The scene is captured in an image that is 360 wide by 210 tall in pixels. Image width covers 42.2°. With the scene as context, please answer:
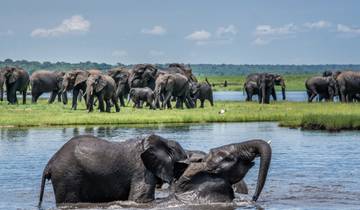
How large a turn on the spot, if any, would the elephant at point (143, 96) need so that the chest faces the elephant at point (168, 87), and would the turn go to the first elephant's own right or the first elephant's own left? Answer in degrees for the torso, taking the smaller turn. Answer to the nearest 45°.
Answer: approximately 135° to the first elephant's own right

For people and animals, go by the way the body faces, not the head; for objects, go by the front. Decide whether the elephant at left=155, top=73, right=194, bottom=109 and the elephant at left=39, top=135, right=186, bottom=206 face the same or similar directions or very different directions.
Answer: very different directions

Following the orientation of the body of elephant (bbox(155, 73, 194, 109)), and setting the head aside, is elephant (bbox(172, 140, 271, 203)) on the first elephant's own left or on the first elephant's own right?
on the first elephant's own left

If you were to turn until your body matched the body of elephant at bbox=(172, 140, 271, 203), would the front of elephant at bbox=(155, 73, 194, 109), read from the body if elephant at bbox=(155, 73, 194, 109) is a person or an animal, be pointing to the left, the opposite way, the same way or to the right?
the opposite way

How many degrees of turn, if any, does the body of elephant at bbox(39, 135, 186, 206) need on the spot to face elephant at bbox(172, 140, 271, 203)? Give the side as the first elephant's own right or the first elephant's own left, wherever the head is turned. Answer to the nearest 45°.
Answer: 0° — it already faces it

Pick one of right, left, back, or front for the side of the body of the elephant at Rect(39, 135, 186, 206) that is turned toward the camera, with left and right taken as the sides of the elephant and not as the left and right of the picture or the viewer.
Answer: right

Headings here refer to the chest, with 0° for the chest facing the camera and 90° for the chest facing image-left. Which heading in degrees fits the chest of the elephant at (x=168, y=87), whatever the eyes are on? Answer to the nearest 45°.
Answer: approximately 90°

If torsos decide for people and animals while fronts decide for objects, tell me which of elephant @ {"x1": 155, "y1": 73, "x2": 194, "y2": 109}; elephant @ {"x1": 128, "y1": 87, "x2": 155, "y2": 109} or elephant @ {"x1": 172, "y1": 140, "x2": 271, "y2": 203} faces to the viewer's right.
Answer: elephant @ {"x1": 172, "y1": 140, "x2": 271, "y2": 203}

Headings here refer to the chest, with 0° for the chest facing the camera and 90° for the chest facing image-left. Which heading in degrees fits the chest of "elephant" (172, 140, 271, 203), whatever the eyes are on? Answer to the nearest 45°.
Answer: approximately 270°

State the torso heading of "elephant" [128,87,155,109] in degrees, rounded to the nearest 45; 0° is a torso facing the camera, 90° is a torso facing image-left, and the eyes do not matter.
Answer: approximately 90°

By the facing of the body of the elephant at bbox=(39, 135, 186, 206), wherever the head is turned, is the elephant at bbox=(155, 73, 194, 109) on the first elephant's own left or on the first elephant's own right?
on the first elephant's own left

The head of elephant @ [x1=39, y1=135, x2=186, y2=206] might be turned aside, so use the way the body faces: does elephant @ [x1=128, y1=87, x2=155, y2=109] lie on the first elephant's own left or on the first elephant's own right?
on the first elephant's own left

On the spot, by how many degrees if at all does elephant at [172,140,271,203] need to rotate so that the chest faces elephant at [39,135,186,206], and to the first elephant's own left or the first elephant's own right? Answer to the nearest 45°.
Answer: approximately 180°

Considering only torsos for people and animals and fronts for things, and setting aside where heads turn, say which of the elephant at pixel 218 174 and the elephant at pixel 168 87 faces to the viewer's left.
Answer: the elephant at pixel 168 87

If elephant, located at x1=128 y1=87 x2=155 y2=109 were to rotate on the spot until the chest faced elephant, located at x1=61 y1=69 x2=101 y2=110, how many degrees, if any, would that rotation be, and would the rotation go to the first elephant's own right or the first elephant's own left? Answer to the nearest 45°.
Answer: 0° — it already faces it

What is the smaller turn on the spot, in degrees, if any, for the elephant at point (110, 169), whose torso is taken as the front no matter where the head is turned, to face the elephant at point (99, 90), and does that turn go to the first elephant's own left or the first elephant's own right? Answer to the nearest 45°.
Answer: approximately 90° to the first elephant's own left
